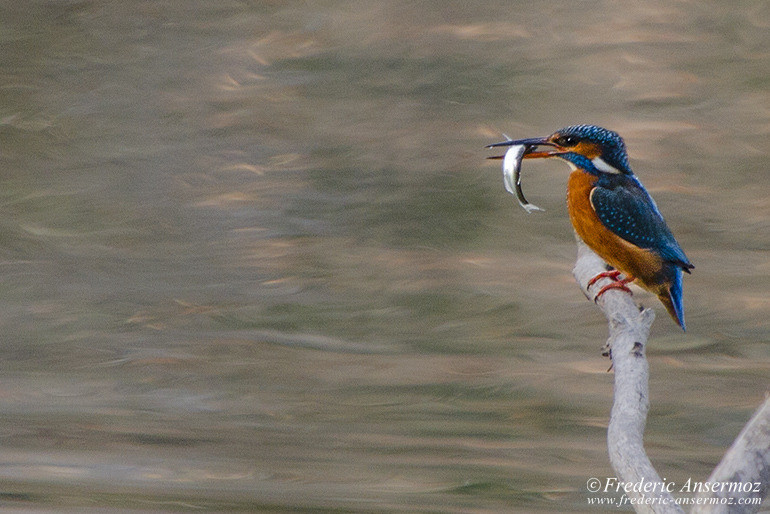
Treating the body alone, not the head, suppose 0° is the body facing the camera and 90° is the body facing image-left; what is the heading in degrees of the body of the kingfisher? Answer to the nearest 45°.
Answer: approximately 90°
